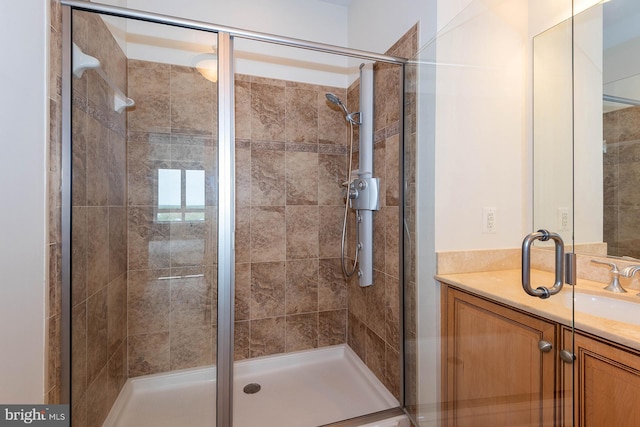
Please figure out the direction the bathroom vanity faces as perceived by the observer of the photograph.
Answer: facing the viewer and to the left of the viewer

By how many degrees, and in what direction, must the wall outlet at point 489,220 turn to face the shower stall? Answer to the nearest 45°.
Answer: approximately 90° to its right

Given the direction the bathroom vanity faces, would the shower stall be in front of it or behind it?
in front

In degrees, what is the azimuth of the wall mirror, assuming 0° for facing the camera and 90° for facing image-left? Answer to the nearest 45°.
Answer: approximately 45°

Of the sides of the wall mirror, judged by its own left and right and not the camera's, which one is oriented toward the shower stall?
front

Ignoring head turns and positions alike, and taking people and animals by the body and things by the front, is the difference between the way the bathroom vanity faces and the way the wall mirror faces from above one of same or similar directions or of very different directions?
same or similar directions

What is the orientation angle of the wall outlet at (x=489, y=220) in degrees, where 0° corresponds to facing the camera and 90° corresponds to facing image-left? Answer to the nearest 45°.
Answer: approximately 315°
